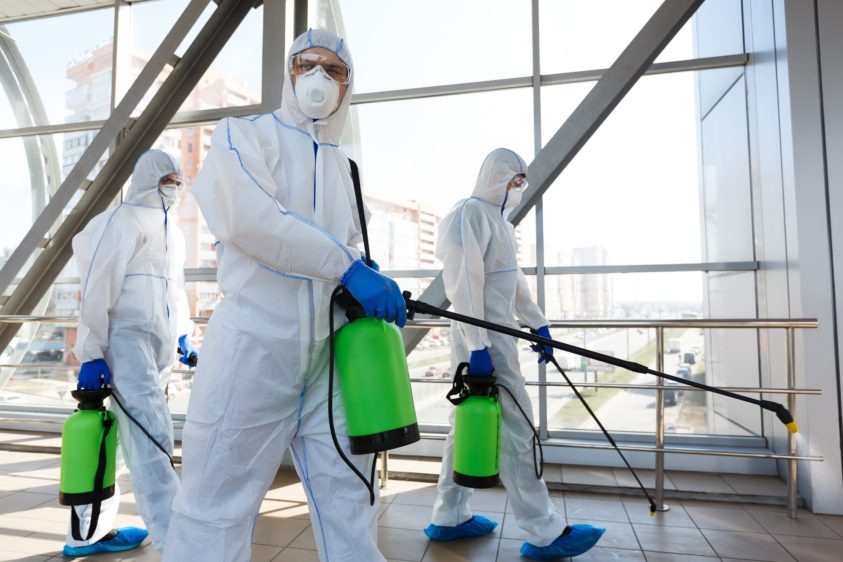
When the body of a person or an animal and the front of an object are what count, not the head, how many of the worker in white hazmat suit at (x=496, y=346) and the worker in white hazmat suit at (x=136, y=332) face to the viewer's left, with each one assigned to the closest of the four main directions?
0

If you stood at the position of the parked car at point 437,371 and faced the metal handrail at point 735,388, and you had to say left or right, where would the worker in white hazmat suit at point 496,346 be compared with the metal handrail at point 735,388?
right

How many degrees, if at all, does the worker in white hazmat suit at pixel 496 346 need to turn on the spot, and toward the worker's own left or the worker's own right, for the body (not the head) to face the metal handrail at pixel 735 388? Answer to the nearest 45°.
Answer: approximately 45° to the worker's own left

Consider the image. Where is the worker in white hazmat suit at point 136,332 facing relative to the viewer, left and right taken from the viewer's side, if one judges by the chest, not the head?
facing the viewer and to the right of the viewer

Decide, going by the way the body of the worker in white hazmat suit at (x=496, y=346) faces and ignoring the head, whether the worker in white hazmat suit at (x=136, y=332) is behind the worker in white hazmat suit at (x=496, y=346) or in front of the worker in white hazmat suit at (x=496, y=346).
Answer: behind

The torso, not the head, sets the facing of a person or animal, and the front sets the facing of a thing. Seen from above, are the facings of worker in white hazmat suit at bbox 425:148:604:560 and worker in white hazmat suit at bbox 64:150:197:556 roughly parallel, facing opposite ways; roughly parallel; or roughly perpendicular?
roughly parallel
